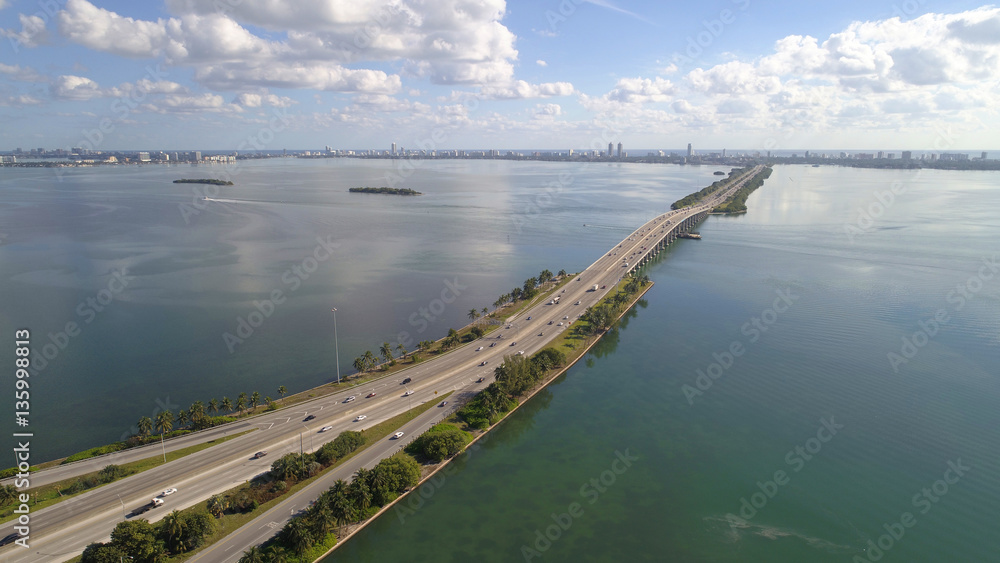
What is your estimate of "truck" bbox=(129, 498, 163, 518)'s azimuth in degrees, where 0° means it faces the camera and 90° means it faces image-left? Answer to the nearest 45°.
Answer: approximately 225°

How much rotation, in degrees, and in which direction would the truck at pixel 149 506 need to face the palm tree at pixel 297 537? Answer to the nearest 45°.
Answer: approximately 90° to its right

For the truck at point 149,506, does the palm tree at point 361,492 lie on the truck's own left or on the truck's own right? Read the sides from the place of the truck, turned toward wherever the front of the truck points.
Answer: on the truck's own right

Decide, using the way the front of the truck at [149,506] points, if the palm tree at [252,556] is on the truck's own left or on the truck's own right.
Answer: on the truck's own right

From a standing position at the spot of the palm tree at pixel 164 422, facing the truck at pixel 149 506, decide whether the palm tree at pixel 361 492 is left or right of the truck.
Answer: left

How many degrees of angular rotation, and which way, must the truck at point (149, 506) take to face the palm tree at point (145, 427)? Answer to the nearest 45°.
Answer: approximately 45° to its left

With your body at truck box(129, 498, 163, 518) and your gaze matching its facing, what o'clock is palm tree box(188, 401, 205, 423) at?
The palm tree is roughly at 11 o'clock from the truck.

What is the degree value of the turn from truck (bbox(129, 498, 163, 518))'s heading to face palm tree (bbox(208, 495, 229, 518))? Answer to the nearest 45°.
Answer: approximately 90° to its right
